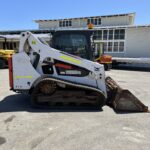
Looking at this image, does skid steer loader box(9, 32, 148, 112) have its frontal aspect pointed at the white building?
no

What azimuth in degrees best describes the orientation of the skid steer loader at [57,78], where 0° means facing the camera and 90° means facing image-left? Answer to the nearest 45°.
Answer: approximately 270°
